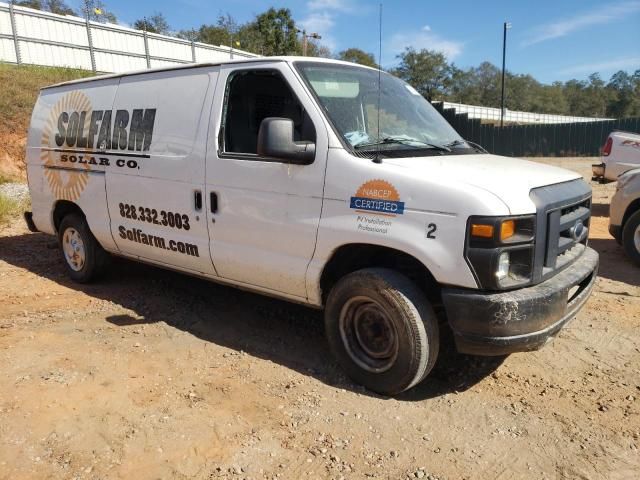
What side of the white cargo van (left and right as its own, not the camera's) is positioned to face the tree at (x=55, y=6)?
back

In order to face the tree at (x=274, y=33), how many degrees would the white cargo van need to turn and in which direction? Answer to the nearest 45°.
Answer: approximately 135° to its left

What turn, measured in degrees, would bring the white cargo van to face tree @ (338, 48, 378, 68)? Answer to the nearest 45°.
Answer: approximately 135° to its left

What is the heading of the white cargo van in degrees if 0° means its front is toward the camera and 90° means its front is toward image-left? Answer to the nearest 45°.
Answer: approximately 315°

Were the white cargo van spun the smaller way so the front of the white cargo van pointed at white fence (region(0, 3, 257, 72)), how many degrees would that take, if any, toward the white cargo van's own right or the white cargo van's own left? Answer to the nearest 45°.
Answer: approximately 180°

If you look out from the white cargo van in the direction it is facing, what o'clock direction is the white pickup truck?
The white pickup truck is roughly at 9 o'clock from the white cargo van.
